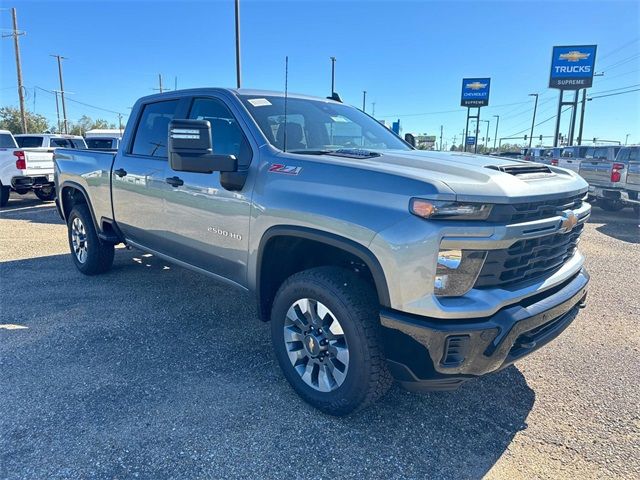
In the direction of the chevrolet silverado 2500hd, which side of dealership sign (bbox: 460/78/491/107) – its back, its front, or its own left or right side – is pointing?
front

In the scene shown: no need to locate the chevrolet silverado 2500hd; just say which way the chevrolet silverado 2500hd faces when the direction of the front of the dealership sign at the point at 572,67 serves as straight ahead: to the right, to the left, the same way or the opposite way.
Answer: to the left

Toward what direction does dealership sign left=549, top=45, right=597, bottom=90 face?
toward the camera

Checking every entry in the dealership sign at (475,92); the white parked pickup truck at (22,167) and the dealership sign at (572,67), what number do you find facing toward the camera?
2

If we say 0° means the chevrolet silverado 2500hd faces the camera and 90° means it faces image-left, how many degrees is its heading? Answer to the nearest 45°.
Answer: approximately 315°

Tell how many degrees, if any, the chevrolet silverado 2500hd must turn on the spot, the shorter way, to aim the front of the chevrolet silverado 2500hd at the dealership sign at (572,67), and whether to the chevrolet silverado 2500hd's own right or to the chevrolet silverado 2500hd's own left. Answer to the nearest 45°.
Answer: approximately 90° to the chevrolet silverado 2500hd's own left

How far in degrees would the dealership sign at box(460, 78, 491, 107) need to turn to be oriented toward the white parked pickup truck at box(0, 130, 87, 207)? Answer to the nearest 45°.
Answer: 0° — it already faces it

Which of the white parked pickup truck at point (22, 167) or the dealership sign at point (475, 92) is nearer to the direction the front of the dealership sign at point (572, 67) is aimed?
the white parked pickup truck

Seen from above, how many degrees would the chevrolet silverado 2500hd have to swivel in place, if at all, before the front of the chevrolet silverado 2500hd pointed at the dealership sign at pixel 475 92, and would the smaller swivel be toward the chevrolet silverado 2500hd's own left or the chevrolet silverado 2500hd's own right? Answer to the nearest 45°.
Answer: approximately 135° to the chevrolet silverado 2500hd's own left

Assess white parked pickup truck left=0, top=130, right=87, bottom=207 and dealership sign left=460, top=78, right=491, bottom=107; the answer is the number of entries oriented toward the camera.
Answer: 1

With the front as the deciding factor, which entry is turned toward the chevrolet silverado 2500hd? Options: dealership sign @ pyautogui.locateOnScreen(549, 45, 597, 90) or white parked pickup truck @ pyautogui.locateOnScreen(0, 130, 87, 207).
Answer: the dealership sign

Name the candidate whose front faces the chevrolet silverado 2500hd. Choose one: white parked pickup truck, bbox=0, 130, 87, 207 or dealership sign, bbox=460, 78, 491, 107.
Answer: the dealership sign

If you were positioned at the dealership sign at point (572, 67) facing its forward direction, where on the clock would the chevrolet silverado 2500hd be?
The chevrolet silverado 2500hd is roughly at 12 o'clock from the dealership sign.

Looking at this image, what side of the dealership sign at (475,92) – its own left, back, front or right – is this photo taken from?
front

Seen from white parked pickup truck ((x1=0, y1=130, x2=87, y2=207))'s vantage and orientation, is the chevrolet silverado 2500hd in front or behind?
behind
